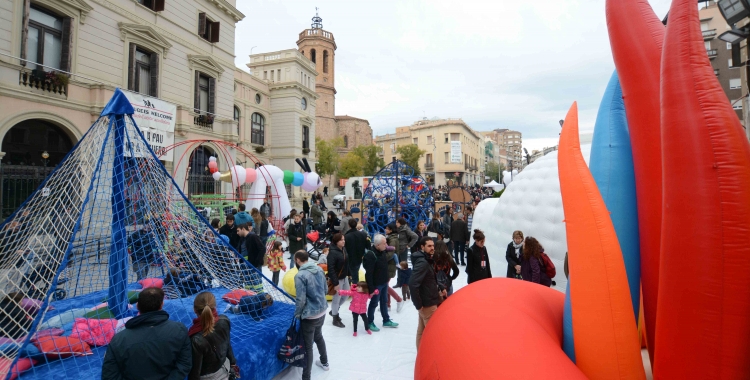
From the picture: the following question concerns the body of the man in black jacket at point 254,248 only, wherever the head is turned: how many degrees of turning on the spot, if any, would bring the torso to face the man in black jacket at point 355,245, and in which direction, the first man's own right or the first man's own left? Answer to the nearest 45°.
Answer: approximately 135° to the first man's own left

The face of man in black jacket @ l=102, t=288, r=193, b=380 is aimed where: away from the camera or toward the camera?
away from the camera

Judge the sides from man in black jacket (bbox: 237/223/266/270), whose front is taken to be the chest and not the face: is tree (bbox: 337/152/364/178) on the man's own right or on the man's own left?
on the man's own right

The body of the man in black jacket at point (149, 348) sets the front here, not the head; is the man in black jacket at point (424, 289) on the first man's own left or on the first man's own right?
on the first man's own right

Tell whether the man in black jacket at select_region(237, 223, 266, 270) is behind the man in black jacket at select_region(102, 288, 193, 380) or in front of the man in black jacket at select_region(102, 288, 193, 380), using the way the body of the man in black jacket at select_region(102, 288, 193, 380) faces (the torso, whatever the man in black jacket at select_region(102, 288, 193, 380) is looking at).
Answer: in front

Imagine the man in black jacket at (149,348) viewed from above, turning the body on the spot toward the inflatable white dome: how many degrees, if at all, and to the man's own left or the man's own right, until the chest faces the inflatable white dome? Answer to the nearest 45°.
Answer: approximately 90° to the man's own right

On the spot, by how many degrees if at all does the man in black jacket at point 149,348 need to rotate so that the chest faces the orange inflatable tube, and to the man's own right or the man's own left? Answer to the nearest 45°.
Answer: approximately 135° to the man's own right

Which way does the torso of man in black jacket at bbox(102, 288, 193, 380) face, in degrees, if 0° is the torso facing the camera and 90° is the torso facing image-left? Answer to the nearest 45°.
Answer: approximately 180°

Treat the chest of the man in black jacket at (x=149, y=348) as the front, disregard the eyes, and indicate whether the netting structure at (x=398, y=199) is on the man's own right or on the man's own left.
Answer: on the man's own right
